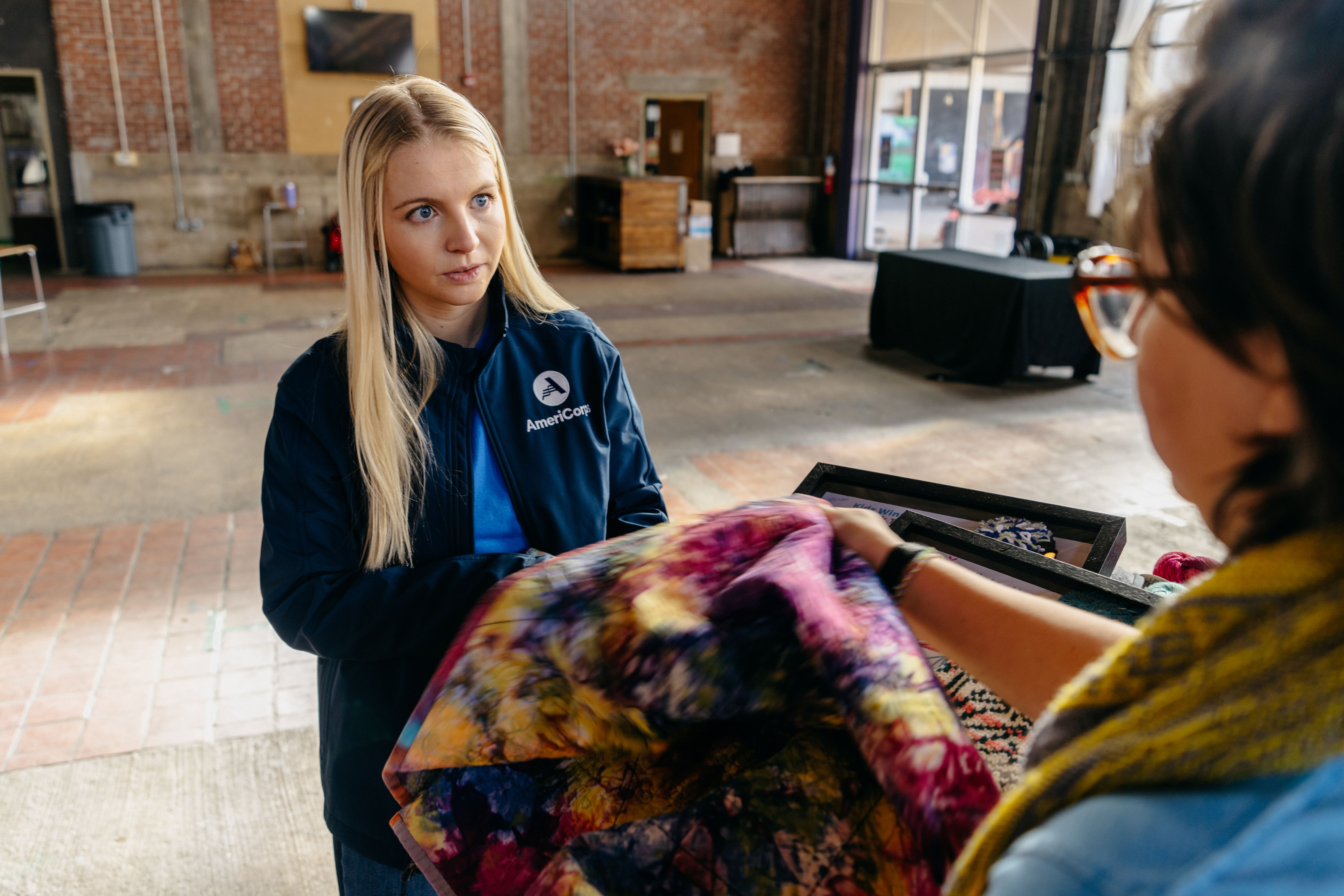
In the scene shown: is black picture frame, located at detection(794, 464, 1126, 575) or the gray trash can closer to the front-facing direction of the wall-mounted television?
the black picture frame

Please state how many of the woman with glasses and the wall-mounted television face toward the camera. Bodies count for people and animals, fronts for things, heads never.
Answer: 1

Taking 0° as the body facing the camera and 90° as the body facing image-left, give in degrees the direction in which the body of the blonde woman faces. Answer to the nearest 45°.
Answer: approximately 315°

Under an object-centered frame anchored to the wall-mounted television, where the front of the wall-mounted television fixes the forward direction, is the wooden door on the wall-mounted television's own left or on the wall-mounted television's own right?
on the wall-mounted television's own left

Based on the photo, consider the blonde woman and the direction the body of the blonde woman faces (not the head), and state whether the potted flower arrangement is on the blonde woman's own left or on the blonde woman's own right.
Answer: on the blonde woman's own left

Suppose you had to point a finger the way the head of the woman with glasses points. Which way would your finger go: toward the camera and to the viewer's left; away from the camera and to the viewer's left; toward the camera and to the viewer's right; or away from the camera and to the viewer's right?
away from the camera and to the viewer's left

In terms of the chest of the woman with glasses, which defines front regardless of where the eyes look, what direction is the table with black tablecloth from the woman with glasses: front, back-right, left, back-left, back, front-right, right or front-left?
front-right

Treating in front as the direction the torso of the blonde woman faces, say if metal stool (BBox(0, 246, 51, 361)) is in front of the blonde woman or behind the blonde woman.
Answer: behind

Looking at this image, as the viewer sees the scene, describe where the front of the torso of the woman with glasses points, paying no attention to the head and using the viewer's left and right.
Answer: facing away from the viewer and to the left of the viewer

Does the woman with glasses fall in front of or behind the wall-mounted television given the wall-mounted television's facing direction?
in front
